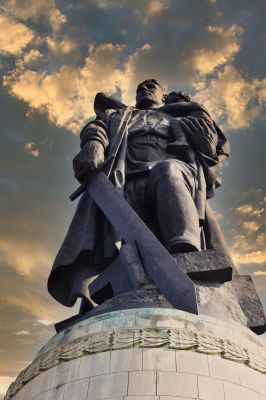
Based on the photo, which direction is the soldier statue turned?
toward the camera
